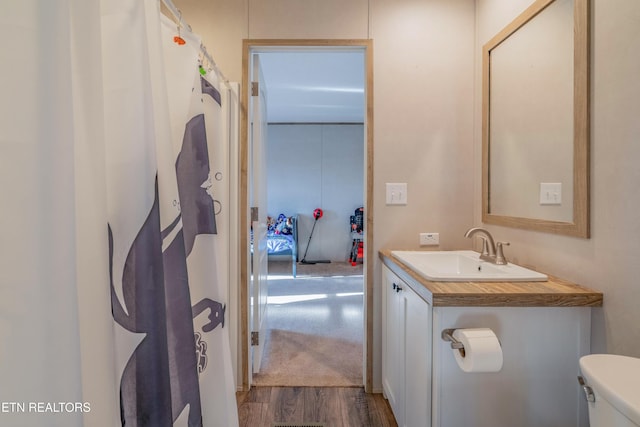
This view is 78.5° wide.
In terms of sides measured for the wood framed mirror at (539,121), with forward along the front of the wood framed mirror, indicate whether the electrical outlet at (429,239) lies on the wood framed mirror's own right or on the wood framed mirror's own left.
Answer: on the wood framed mirror's own right

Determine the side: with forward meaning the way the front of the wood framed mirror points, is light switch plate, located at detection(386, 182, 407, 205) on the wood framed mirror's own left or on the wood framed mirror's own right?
on the wood framed mirror's own right

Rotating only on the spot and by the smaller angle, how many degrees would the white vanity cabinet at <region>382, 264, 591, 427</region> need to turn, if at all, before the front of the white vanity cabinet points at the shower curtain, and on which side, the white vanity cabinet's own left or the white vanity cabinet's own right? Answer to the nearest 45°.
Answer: approximately 45° to the white vanity cabinet's own left

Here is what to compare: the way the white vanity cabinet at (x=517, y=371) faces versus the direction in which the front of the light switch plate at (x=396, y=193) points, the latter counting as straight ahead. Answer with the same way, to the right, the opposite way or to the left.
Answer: to the right

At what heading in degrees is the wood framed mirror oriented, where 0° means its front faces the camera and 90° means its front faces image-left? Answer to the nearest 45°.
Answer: approximately 45°

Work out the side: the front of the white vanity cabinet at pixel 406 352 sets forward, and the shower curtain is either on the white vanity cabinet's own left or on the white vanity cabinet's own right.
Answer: on the white vanity cabinet's own left

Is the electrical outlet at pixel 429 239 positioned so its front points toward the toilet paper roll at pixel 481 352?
yes

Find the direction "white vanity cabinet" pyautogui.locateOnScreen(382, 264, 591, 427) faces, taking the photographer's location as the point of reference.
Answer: facing to the left of the viewer

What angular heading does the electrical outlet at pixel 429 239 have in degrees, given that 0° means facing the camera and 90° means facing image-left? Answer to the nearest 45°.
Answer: approximately 0°
